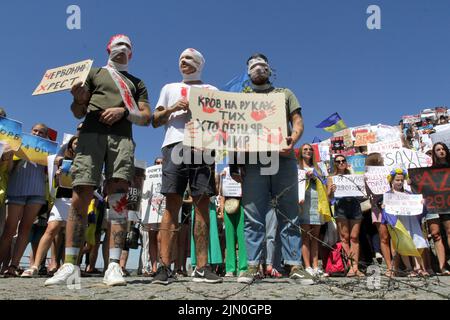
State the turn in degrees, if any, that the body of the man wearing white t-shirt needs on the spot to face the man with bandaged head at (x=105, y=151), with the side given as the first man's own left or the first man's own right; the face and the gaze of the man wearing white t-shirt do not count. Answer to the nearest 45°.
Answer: approximately 90° to the first man's own right

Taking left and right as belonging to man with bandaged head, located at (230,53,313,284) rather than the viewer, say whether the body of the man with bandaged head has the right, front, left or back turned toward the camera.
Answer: front

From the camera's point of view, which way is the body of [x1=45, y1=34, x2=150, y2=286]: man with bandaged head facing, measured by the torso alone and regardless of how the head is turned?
toward the camera

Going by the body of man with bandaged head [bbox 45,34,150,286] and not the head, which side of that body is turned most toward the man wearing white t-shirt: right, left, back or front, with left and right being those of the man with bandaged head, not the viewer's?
left

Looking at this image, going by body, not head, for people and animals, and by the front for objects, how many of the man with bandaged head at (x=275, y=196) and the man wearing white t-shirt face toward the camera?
2

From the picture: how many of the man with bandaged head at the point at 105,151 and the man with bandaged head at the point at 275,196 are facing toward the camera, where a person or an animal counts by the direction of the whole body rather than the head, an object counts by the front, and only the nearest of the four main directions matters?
2

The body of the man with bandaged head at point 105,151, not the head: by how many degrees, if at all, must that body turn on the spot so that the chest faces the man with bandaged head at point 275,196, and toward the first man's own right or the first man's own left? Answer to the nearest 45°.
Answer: approximately 90° to the first man's own left

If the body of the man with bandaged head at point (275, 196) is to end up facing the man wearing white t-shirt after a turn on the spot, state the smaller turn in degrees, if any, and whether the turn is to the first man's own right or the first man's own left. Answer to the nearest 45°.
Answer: approximately 45° to the first man's own right

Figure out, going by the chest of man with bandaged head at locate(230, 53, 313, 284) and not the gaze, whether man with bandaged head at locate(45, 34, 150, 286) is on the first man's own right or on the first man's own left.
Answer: on the first man's own right

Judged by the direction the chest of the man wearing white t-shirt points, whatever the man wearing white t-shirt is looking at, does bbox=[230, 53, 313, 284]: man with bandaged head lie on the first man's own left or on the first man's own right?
on the first man's own left
